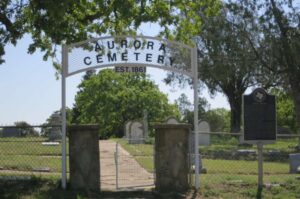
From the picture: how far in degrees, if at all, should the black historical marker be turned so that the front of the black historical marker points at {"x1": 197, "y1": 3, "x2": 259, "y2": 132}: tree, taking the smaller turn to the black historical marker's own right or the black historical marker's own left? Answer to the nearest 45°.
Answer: approximately 180°

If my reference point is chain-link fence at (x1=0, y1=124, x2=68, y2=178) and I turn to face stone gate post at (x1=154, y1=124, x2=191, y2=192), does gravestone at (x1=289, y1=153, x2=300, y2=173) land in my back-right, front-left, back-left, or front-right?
front-left

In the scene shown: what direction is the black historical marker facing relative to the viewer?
toward the camera

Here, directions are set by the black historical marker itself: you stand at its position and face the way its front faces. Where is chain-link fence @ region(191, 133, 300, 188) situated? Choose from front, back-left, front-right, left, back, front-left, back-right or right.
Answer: back

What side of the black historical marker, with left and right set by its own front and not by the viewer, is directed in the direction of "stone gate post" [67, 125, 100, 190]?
right

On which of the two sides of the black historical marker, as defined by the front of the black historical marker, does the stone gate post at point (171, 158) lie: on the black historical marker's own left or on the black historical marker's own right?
on the black historical marker's own right

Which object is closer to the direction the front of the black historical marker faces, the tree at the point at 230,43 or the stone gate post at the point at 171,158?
the stone gate post
